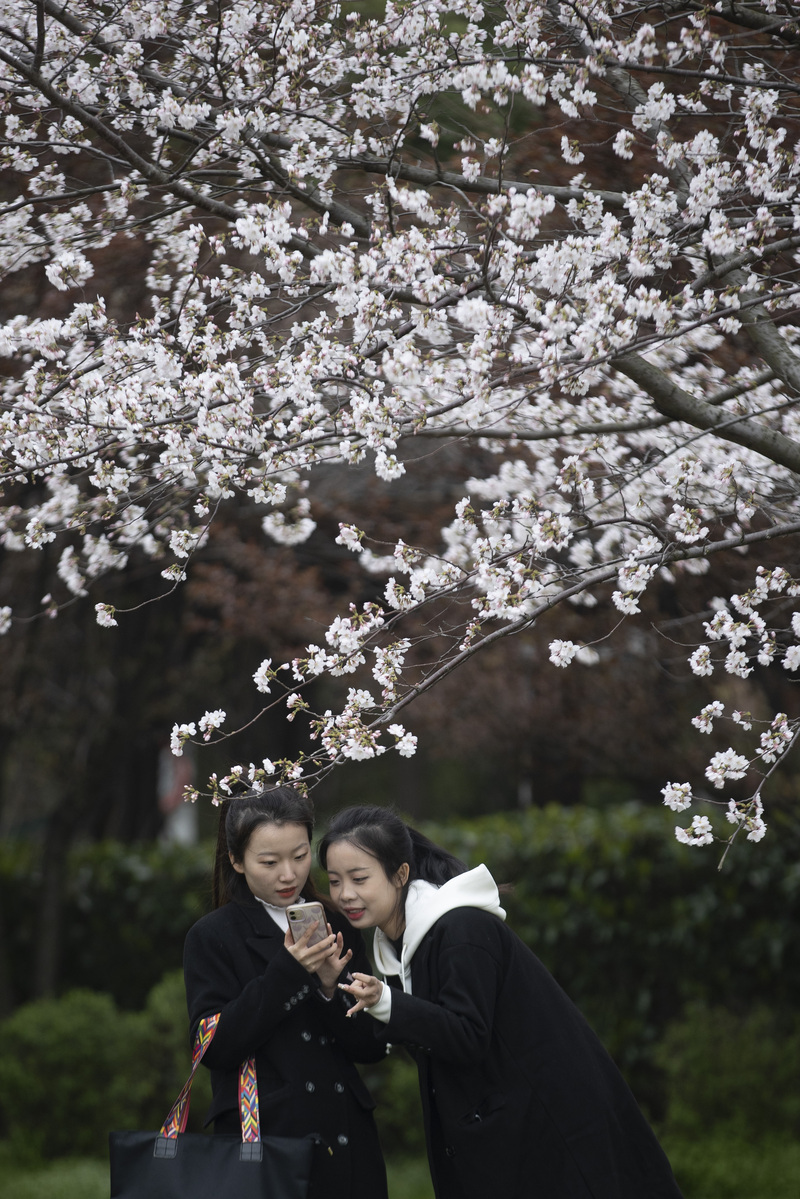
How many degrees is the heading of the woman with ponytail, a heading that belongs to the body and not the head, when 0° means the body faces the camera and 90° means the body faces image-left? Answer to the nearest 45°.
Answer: approximately 45°

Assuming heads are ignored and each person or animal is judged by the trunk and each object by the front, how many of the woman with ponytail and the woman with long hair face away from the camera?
0

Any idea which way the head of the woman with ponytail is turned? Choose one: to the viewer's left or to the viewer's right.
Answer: to the viewer's left

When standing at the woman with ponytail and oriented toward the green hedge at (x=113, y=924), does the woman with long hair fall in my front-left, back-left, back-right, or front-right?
front-left

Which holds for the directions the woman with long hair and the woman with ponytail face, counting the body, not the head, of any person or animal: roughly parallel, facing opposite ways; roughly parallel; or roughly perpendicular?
roughly perpendicular

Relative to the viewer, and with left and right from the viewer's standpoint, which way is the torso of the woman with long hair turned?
facing the viewer and to the right of the viewer
